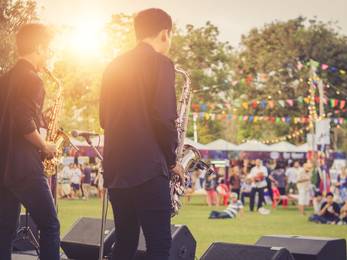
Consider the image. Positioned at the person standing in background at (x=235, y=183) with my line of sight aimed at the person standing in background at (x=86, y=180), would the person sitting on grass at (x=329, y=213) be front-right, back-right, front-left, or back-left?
back-left

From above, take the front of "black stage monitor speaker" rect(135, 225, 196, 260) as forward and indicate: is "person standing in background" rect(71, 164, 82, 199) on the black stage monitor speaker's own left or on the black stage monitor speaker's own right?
on the black stage monitor speaker's own right

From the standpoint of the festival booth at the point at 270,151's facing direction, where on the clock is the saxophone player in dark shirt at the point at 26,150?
The saxophone player in dark shirt is roughly at 12 o'clock from the festival booth.

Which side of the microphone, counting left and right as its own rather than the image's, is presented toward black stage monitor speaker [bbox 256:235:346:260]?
back

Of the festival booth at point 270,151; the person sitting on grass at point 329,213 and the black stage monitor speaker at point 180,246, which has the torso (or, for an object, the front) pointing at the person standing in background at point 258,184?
the festival booth

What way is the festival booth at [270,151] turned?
toward the camera

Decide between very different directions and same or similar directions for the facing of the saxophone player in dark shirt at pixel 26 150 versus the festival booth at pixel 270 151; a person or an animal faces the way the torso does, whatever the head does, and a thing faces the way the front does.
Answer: very different directions

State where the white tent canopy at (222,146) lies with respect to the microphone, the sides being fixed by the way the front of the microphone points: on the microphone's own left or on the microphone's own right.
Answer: on the microphone's own right

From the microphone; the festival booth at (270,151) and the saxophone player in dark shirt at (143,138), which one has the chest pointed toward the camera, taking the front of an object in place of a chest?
the festival booth

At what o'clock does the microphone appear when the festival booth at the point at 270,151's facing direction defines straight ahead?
The microphone is roughly at 12 o'clock from the festival booth.

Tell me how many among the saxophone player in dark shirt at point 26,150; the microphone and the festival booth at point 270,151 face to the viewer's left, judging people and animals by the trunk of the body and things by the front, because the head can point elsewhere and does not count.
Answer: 1

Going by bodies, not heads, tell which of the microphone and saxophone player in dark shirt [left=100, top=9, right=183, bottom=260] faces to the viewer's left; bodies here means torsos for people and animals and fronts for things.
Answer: the microphone

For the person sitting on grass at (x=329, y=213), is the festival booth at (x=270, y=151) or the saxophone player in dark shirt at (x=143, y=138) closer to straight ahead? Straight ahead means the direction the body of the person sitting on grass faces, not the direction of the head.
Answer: the saxophone player in dark shirt

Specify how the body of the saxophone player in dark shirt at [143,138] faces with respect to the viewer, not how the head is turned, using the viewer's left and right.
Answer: facing away from the viewer and to the right of the viewer

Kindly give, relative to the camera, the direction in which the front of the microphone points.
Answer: facing to the left of the viewer
